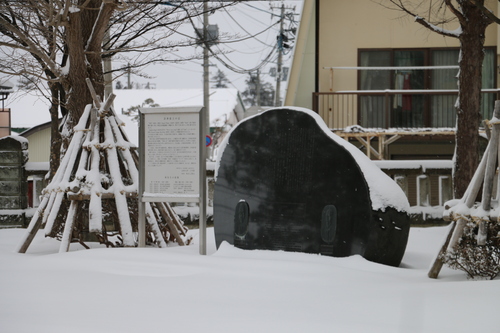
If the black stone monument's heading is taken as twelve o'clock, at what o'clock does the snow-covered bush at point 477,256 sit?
The snow-covered bush is roughly at 10 o'clock from the black stone monument.

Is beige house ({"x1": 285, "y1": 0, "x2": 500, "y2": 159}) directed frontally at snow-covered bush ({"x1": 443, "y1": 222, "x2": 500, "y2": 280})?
yes

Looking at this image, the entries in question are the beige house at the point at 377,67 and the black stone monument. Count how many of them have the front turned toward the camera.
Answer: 2

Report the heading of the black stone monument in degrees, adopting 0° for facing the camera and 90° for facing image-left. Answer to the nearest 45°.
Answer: approximately 0°

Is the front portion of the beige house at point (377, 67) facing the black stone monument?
yes

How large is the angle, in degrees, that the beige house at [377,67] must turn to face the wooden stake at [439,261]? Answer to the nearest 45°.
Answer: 0° — it already faces it

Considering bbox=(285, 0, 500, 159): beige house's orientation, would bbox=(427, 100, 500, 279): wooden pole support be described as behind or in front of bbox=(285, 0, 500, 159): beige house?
in front

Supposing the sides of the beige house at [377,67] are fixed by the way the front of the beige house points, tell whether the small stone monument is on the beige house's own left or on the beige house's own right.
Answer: on the beige house's own right

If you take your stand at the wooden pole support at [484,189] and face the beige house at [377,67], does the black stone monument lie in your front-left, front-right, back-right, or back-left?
front-left

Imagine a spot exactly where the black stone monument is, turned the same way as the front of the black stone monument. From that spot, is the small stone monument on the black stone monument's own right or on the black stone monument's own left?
on the black stone monument's own right

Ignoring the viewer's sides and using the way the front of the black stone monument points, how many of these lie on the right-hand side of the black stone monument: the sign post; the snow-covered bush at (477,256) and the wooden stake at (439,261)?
1

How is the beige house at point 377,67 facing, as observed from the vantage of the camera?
facing the viewer

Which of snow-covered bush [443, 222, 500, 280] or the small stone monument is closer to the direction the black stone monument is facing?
the snow-covered bush

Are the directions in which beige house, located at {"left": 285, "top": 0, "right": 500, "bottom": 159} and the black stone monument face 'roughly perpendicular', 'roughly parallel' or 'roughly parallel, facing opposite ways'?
roughly parallel

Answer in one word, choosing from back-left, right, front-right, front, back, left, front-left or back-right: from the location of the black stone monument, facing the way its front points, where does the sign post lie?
right
